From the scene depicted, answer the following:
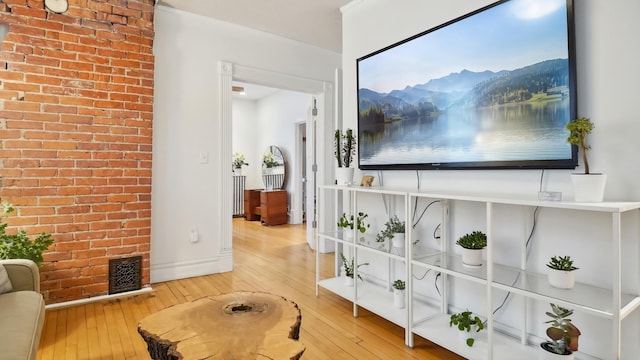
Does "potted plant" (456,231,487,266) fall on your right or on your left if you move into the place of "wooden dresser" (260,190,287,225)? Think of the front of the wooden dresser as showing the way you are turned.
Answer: on your left

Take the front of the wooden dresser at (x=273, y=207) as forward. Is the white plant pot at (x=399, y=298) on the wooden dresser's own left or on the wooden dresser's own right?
on the wooden dresser's own left

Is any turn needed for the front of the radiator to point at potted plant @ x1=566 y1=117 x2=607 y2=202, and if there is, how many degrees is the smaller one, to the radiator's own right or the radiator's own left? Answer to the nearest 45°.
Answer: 0° — it already faces it

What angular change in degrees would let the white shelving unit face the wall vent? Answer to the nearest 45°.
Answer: approximately 45° to its right

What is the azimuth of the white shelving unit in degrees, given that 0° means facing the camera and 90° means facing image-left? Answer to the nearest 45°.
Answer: approximately 45°

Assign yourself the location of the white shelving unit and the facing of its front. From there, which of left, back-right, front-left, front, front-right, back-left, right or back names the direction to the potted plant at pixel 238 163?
right

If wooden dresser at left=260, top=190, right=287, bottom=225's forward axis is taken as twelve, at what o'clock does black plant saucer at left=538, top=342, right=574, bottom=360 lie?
The black plant saucer is roughly at 10 o'clock from the wooden dresser.

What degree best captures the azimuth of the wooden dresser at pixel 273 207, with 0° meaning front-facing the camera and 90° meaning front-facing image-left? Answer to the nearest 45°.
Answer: approximately 45°

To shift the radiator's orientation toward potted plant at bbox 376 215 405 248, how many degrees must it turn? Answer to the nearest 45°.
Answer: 0° — it already faces it

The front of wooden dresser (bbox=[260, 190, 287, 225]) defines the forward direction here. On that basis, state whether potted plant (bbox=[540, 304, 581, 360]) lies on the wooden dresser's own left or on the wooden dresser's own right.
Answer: on the wooden dresser's own left

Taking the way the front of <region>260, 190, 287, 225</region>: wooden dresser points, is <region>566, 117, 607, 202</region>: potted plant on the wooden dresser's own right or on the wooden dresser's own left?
on the wooden dresser's own left

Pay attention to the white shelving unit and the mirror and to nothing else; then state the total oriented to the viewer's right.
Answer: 0

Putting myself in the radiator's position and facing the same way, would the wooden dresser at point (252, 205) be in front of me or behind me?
in front

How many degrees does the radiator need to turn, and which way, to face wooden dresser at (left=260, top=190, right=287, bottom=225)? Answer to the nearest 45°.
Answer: approximately 45° to its left

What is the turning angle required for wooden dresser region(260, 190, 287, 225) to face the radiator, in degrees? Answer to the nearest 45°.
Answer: approximately 90° to its right
